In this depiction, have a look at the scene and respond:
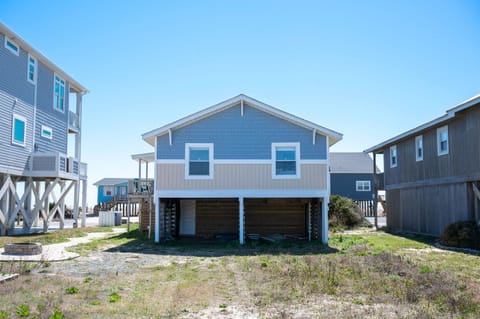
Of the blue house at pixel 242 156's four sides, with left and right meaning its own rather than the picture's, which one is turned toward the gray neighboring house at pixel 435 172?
left

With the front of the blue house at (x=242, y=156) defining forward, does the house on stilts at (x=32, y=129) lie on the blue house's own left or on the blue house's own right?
on the blue house's own right

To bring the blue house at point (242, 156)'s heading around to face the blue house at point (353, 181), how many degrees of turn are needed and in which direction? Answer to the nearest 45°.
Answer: approximately 180°

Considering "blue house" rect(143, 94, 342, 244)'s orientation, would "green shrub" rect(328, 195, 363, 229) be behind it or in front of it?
behind

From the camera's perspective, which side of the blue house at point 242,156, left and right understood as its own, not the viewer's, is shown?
front

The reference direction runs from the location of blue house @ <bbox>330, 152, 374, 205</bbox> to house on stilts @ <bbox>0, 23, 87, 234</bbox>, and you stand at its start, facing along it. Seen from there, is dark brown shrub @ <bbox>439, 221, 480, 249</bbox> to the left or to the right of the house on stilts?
left
